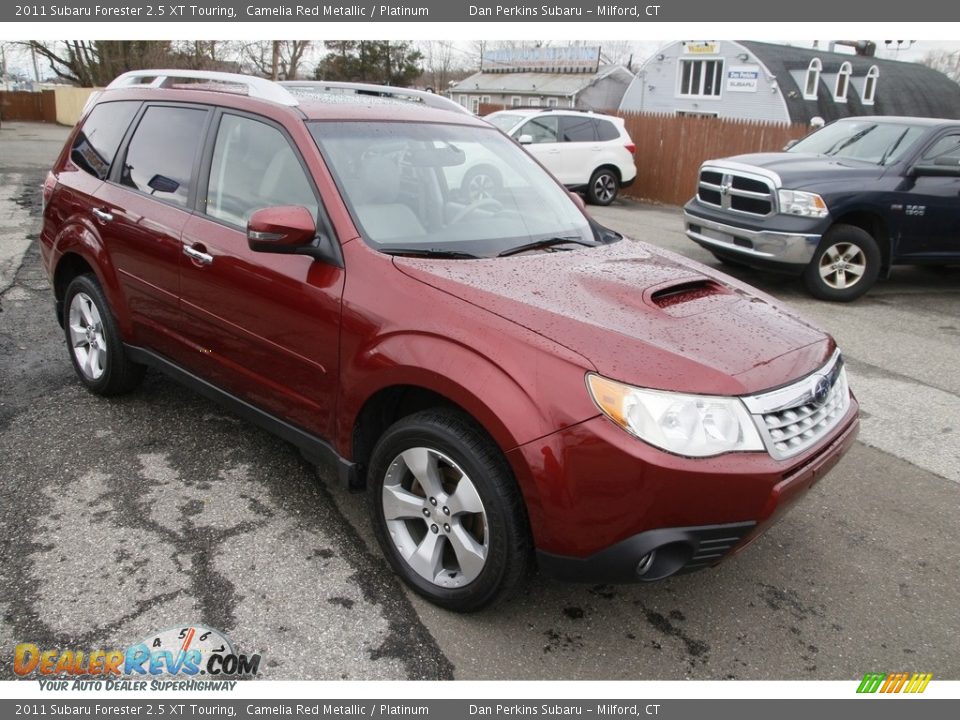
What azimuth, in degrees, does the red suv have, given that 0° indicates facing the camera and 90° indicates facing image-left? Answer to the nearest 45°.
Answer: approximately 315°

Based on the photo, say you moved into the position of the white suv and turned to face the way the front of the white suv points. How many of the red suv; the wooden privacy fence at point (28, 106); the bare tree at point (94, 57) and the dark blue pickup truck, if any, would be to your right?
2

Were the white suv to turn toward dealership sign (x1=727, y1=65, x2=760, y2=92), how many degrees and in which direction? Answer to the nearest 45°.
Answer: approximately 135° to its right

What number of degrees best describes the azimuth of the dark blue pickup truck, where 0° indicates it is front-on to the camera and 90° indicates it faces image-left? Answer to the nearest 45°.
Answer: approximately 45°

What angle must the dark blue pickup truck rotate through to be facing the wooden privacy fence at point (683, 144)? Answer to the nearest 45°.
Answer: approximately 135° to its right

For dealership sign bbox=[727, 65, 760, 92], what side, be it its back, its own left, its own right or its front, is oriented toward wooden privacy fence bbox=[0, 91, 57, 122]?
right

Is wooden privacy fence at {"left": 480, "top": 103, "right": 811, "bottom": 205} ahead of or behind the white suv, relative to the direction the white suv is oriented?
behind

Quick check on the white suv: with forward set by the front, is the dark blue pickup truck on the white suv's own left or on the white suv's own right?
on the white suv's own left

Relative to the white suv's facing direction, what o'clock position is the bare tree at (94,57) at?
The bare tree is roughly at 3 o'clock from the white suv.

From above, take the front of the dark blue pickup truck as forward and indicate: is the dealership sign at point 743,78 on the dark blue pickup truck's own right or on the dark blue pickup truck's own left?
on the dark blue pickup truck's own right

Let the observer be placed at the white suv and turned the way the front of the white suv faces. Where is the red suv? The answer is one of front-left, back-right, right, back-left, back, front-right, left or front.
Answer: front-left

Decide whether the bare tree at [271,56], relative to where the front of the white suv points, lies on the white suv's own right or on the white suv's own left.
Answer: on the white suv's own right

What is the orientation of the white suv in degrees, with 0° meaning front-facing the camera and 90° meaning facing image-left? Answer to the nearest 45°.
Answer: approximately 45°
